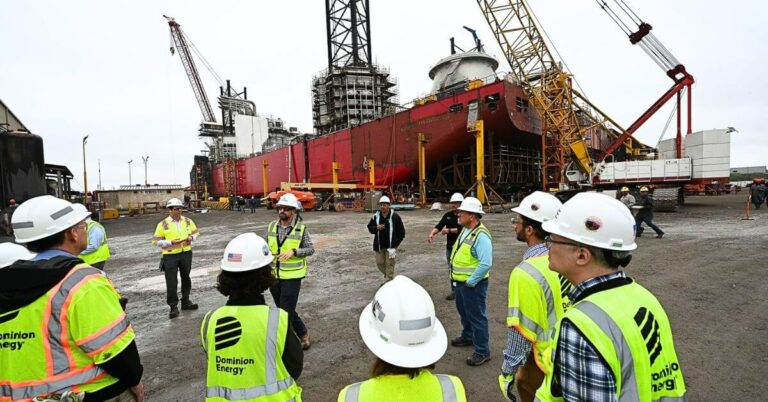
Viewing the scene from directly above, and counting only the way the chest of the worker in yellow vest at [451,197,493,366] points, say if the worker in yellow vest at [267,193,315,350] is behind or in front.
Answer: in front

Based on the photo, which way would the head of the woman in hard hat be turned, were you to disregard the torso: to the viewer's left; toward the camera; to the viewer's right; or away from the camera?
away from the camera

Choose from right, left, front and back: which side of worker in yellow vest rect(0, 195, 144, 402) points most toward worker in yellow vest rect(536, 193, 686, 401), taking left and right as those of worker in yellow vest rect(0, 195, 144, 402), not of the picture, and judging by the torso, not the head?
right

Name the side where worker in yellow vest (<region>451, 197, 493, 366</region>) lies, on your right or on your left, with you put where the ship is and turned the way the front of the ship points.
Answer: on your left

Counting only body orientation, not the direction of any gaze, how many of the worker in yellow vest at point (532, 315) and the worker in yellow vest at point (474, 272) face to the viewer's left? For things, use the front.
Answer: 2

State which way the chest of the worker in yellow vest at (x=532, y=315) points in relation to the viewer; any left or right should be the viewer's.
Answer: facing to the left of the viewer

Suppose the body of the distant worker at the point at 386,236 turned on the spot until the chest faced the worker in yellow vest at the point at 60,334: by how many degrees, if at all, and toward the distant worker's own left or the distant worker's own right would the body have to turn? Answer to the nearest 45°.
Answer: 0° — they already face them

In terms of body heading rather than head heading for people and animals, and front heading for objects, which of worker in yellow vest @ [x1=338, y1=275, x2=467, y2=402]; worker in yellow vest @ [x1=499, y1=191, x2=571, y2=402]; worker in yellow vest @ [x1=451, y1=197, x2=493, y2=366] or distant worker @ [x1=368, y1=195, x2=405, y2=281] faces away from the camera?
worker in yellow vest @ [x1=338, y1=275, x2=467, y2=402]

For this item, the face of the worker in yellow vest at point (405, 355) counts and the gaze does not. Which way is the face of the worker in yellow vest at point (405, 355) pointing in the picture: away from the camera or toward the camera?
away from the camera

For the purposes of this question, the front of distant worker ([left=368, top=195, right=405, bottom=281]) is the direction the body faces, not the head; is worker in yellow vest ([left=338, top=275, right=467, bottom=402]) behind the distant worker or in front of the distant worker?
in front

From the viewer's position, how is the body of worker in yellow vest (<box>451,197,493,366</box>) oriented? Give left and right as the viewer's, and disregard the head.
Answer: facing to the left of the viewer

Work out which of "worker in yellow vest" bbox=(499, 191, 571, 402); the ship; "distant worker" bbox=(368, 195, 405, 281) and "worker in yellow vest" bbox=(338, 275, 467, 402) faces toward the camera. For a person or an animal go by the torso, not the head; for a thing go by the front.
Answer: the distant worker

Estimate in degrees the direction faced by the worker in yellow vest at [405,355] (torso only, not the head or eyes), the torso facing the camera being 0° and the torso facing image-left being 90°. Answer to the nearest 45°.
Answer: approximately 180°

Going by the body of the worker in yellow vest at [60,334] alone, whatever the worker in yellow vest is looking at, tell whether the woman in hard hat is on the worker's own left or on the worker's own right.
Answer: on the worker's own right
